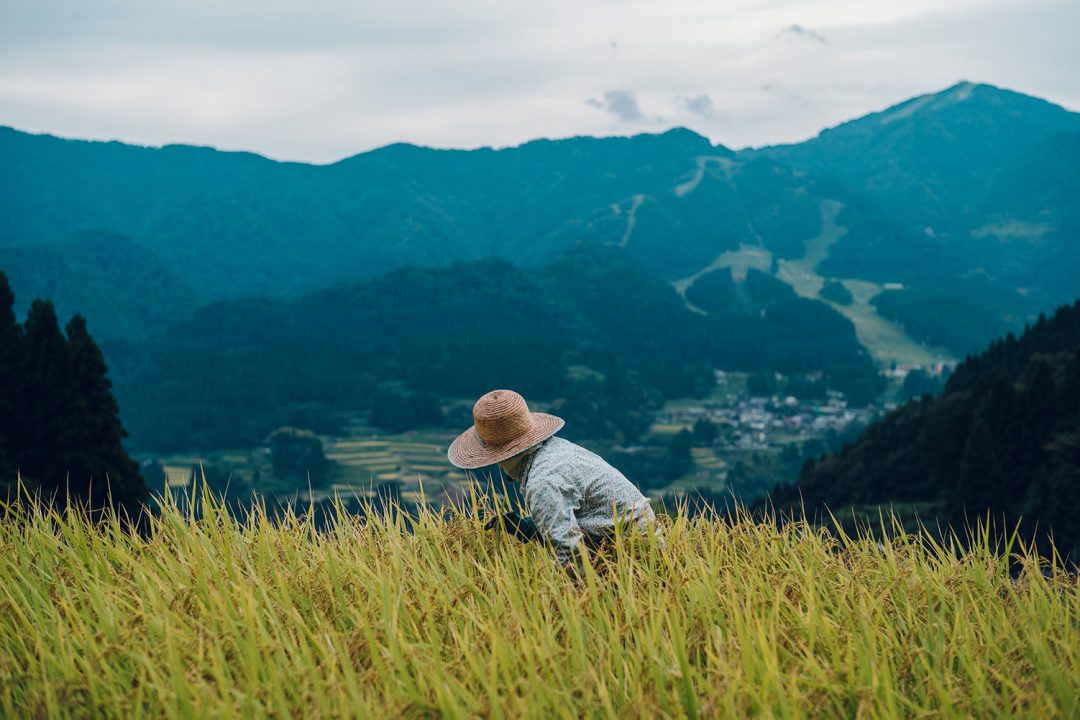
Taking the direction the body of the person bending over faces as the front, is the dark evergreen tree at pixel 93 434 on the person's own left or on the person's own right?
on the person's own right

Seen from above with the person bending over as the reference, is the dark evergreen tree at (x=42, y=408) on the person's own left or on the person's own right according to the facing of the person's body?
on the person's own right

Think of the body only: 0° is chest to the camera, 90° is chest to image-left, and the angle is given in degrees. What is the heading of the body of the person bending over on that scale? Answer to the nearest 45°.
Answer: approximately 90°

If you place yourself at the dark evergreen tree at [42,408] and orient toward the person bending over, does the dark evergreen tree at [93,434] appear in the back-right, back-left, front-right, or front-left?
front-left

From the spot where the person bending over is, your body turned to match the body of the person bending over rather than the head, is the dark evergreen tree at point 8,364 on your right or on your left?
on your right

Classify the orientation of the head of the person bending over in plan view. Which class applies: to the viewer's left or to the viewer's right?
to the viewer's left
